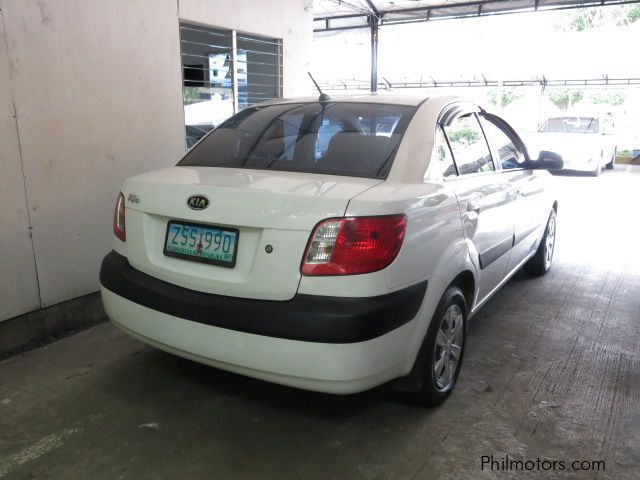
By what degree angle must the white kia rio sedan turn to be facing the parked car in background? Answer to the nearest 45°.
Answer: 0° — it already faces it

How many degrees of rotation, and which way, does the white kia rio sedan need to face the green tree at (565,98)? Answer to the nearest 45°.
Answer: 0° — it already faces it

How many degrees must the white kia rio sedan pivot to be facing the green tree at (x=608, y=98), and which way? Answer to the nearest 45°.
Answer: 0° — it already faces it

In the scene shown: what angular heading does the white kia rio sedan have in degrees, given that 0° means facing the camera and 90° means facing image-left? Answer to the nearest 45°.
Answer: approximately 225°
